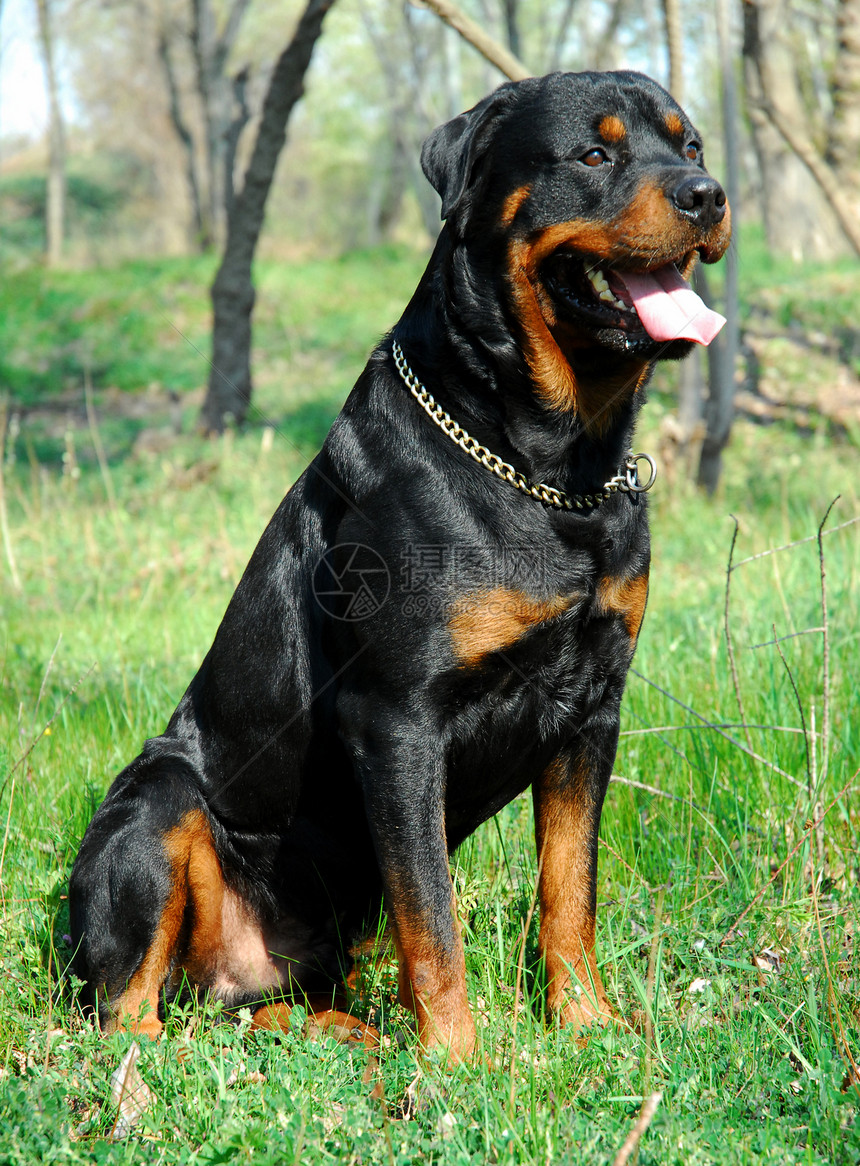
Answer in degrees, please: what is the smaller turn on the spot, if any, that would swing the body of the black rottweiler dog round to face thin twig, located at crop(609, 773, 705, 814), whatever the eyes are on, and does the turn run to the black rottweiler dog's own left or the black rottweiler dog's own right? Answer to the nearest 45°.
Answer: approximately 90° to the black rottweiler dog's own left

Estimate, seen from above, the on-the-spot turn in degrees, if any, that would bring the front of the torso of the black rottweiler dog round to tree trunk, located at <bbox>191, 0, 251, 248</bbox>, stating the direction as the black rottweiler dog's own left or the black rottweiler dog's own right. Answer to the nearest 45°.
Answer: approximately 135° to the black rottweiler dog's own left

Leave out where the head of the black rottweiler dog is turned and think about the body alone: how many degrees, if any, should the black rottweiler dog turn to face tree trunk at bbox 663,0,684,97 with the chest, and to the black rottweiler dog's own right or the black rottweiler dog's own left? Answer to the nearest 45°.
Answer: approximately 135° to the black rottweiler dog's own left

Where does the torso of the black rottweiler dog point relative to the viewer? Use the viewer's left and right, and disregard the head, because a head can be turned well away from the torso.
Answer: facing the viewer and to the right of the viewer

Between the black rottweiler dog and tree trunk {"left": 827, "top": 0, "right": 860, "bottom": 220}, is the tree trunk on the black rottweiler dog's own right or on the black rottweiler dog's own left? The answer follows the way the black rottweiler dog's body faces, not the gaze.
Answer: on the black rottweiler dog's own left

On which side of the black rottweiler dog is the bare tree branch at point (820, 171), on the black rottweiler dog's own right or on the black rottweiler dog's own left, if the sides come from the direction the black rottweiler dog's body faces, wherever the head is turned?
on the black rottweiler dog's own left

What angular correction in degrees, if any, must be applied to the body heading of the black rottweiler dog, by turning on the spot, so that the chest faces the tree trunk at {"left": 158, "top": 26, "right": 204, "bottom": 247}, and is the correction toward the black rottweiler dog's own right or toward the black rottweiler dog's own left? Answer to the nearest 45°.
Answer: approximately 135° to the black rottweiler dog's own left

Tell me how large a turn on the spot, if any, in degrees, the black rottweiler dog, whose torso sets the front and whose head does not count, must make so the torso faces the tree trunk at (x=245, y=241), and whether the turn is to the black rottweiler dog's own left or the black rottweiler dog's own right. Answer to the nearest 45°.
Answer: approximately 135° to the black rottweiler dog's own left

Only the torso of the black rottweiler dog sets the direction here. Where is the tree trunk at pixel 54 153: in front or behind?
behind
